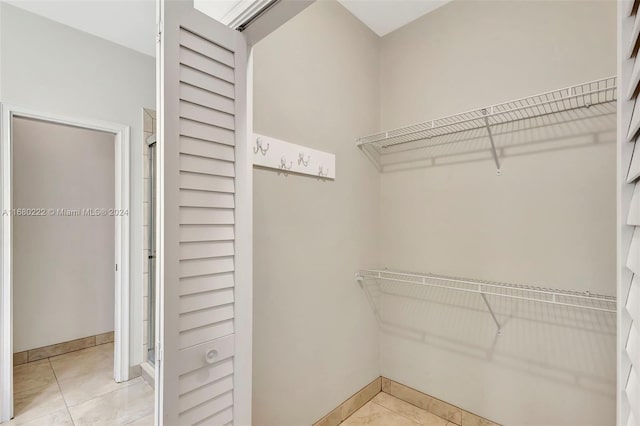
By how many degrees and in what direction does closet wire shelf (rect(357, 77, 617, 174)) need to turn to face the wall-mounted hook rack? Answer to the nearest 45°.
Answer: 0° — it already faces it

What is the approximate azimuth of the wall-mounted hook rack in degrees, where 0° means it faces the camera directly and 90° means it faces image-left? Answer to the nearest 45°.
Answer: approximately 315°

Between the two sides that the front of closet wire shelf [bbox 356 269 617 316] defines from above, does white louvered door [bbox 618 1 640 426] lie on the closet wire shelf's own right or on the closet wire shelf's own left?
on the closet wire shelf's own left

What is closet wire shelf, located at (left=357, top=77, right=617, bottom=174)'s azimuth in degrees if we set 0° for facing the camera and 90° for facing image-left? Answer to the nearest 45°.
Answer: approximately 45°

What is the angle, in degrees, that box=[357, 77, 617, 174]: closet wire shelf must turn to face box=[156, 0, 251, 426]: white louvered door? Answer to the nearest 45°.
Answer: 0° — it already faces it
